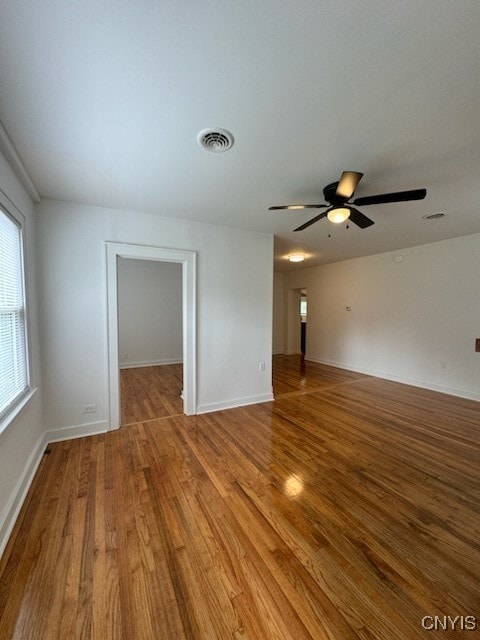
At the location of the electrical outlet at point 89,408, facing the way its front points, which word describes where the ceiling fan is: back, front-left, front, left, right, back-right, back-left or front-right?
front-left

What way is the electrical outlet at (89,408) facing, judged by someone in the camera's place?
facing the viewer

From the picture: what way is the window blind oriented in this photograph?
to the viewer's right

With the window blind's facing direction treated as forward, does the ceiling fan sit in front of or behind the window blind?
in front
